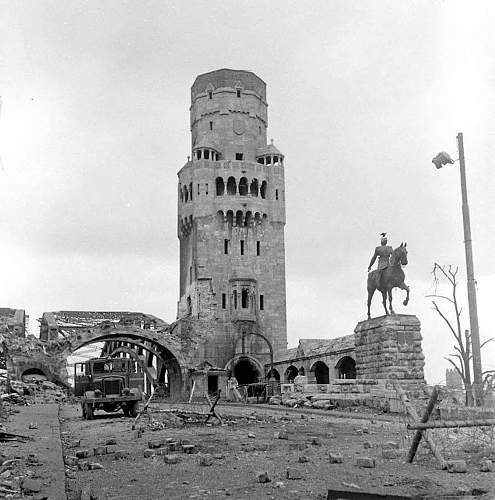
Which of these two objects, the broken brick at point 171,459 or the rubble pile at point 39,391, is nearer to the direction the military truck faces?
the broken brick

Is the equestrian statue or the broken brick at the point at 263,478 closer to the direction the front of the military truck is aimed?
the broken brick

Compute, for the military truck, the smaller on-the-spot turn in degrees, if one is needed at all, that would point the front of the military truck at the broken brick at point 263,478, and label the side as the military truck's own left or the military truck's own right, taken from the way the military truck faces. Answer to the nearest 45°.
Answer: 0° — it already faces it

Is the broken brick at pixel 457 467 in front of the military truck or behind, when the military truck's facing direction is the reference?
in front

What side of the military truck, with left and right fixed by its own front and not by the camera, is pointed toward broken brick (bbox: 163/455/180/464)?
front

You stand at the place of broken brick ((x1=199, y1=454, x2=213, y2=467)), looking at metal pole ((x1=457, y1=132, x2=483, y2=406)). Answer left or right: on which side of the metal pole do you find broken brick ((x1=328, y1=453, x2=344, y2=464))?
right

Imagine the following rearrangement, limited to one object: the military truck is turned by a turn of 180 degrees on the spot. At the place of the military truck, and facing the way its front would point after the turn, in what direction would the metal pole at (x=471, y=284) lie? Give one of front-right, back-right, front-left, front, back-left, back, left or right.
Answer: back-right

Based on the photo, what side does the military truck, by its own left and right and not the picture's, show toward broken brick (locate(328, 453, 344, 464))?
front

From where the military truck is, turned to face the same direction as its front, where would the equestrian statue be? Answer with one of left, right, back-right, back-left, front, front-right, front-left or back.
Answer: left

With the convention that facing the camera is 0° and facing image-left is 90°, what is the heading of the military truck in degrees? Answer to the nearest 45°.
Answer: approximately 0°

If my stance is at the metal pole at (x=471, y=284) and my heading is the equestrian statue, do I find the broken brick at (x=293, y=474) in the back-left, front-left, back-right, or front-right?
back-left

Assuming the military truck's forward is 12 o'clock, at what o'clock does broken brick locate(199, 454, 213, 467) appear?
The broken brick is roughly at 12 o'clock from the military truck.
